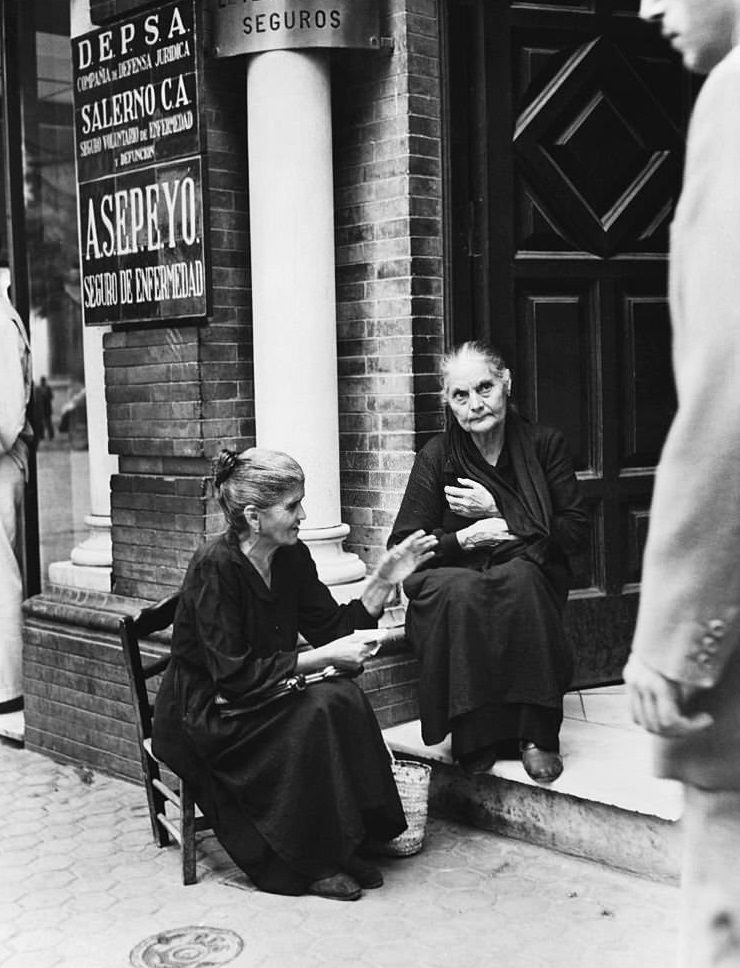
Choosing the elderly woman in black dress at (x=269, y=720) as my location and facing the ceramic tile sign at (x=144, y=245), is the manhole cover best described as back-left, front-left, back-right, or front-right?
back-left

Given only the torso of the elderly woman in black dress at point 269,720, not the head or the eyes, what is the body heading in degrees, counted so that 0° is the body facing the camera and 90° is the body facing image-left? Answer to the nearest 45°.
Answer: approximately 315°

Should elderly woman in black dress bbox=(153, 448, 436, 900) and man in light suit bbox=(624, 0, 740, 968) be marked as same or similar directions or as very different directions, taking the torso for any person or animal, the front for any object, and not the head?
very different directions

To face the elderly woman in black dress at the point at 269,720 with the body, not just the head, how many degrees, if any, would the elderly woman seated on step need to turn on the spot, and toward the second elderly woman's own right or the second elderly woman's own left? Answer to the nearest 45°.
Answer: approximately 45° to the second elderly woman's own right

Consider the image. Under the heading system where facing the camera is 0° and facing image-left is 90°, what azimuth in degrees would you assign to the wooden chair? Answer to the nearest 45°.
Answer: approximately 315°

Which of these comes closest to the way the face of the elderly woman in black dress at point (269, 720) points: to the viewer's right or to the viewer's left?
to the viewer's right

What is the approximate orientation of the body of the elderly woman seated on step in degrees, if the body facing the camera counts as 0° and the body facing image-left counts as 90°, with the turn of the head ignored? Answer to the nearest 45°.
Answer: approximately 0°

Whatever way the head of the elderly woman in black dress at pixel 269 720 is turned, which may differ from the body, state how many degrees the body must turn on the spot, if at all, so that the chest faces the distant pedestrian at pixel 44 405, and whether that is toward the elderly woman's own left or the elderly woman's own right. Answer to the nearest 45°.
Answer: approximately 135° to the elderly woman's own left

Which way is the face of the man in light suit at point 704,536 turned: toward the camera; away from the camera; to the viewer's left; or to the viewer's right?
to the viewer's left

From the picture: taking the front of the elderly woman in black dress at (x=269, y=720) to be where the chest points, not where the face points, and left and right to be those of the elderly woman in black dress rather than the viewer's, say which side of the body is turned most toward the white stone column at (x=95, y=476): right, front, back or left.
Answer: back

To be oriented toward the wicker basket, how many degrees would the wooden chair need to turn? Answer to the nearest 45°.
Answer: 0° — it already faces it

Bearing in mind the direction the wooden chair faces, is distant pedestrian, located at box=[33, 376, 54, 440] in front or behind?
behind

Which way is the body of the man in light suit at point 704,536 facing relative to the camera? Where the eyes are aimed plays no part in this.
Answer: to the viewer's left
